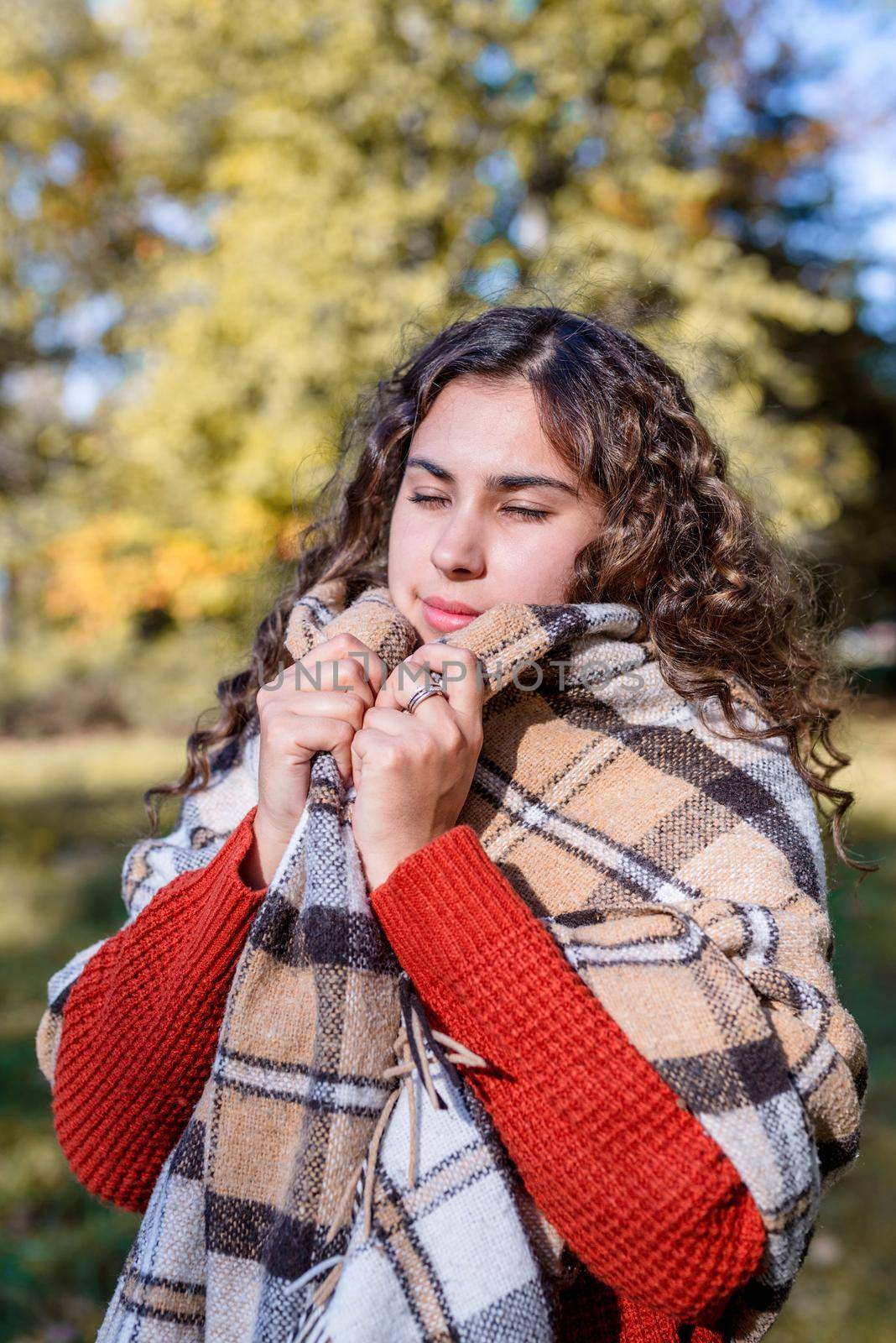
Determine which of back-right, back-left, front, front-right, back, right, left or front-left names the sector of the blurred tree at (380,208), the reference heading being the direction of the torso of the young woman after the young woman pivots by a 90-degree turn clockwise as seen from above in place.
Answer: front-right

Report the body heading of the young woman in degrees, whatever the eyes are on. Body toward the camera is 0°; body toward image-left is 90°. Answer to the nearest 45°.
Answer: approximately 45°

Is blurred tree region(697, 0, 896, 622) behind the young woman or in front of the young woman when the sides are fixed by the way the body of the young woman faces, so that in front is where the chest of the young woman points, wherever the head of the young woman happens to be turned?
behind
